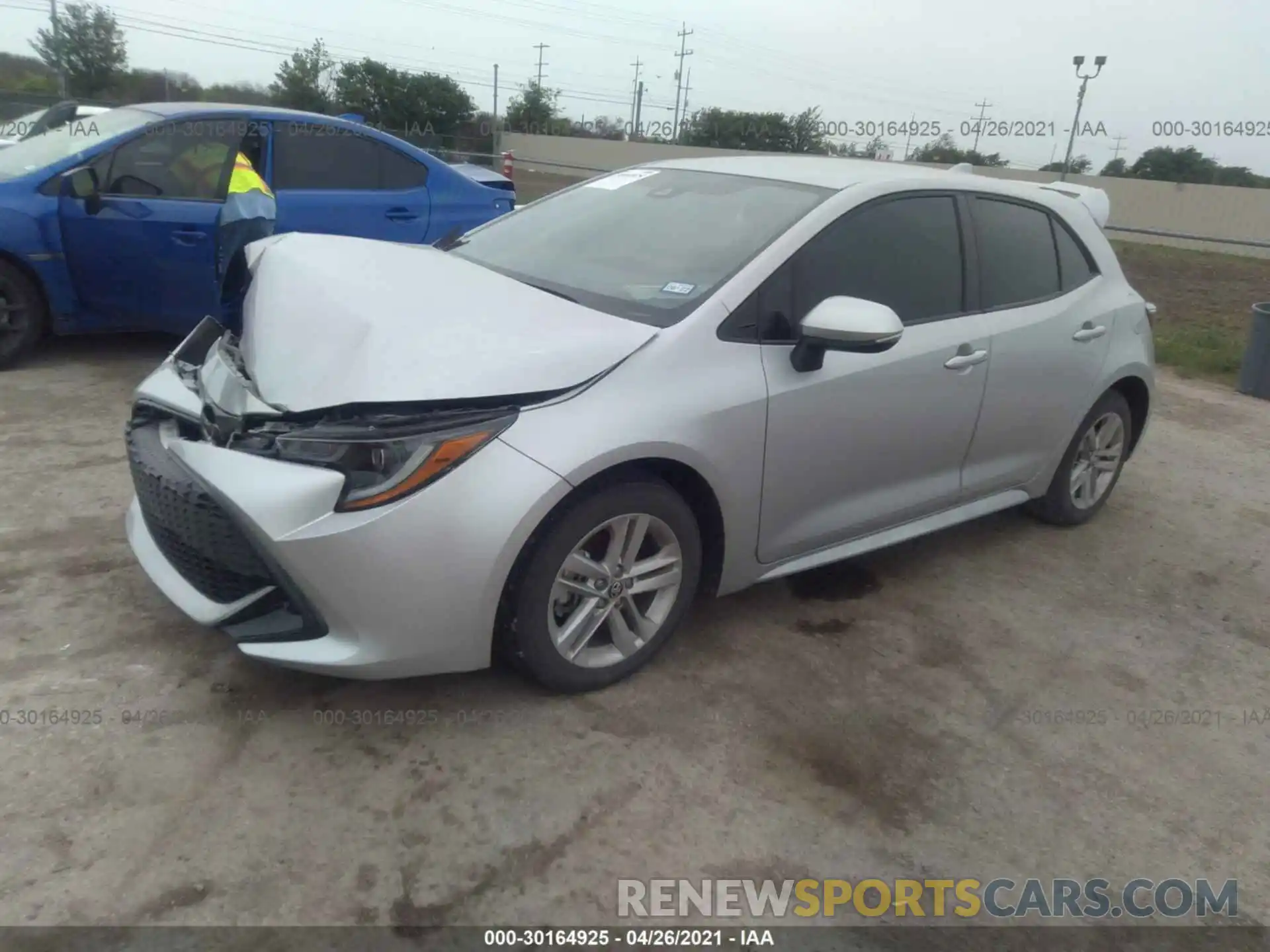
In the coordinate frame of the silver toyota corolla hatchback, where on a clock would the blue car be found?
The blue car is roughly at 3 o'clock from the silver toyota corolla hatchback.

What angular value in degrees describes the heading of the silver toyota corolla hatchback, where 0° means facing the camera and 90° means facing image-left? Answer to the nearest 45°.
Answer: approximately 45°

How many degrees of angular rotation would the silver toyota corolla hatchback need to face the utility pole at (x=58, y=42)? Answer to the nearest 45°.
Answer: approximately 90° to its right

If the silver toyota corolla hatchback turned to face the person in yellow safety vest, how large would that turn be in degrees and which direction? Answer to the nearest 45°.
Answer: approximately 90° to its right
